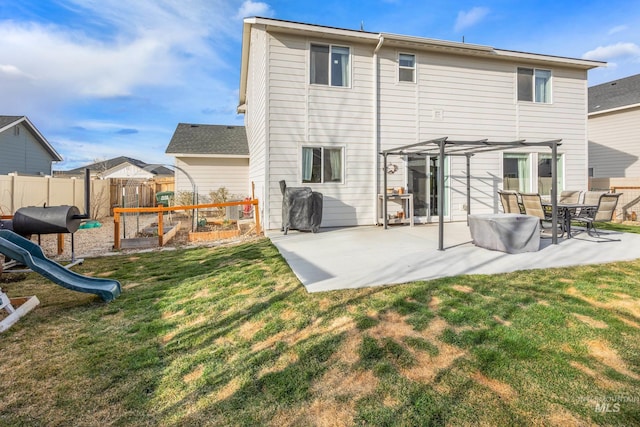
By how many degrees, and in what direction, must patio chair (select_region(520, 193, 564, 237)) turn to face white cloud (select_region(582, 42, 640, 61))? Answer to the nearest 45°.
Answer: approximately 45° to its left

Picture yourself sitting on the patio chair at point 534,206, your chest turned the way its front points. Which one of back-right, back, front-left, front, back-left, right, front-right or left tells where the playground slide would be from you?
back

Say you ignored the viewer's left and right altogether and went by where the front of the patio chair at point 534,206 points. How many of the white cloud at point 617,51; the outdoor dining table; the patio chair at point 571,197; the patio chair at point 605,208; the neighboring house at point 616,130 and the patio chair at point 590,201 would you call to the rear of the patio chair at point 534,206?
0

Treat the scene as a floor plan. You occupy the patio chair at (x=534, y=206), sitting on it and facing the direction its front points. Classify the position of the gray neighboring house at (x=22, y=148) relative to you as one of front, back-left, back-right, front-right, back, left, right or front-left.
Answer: back-left

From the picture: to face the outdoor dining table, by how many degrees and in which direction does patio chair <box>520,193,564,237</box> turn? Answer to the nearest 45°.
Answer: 0° — it already faces it

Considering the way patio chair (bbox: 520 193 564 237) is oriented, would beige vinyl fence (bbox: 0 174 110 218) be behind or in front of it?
behind

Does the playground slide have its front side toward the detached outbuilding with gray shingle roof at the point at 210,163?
no

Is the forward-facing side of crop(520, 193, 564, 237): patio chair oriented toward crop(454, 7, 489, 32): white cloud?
no

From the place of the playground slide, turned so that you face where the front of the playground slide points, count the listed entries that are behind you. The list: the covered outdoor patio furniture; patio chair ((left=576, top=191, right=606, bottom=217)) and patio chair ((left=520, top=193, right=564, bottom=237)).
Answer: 0

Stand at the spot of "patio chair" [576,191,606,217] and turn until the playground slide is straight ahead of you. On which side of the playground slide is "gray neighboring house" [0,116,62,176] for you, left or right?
right

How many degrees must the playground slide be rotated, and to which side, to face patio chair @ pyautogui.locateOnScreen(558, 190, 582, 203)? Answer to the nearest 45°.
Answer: approximately 45° to its left

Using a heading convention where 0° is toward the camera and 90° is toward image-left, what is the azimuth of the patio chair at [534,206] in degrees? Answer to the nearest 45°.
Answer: approximately 225°

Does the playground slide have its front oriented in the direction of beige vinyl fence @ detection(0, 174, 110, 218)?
no

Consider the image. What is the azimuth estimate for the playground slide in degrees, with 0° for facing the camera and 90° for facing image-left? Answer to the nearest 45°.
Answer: approximately 315°

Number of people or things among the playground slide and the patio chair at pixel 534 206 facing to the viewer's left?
0

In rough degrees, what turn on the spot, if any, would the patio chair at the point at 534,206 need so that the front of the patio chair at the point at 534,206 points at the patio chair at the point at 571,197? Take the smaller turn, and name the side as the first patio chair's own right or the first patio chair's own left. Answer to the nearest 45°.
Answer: approximately 45° to the first patio chair's own left

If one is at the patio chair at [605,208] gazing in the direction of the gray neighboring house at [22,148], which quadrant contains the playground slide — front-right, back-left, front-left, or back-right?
front-left
